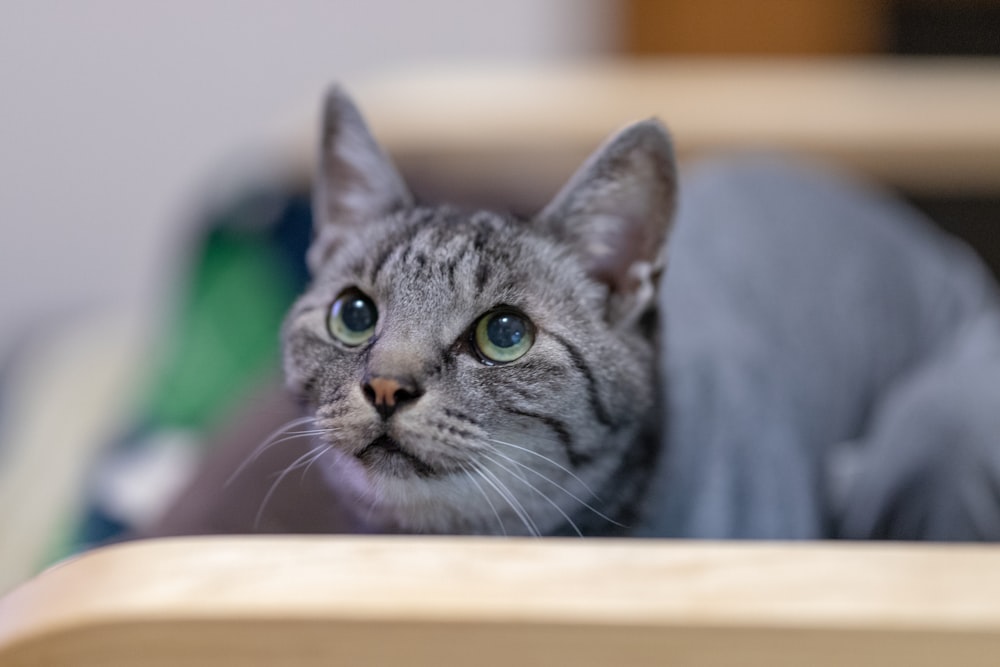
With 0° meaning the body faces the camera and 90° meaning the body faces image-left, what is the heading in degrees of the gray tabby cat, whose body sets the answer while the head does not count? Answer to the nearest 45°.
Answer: approximately 45°
